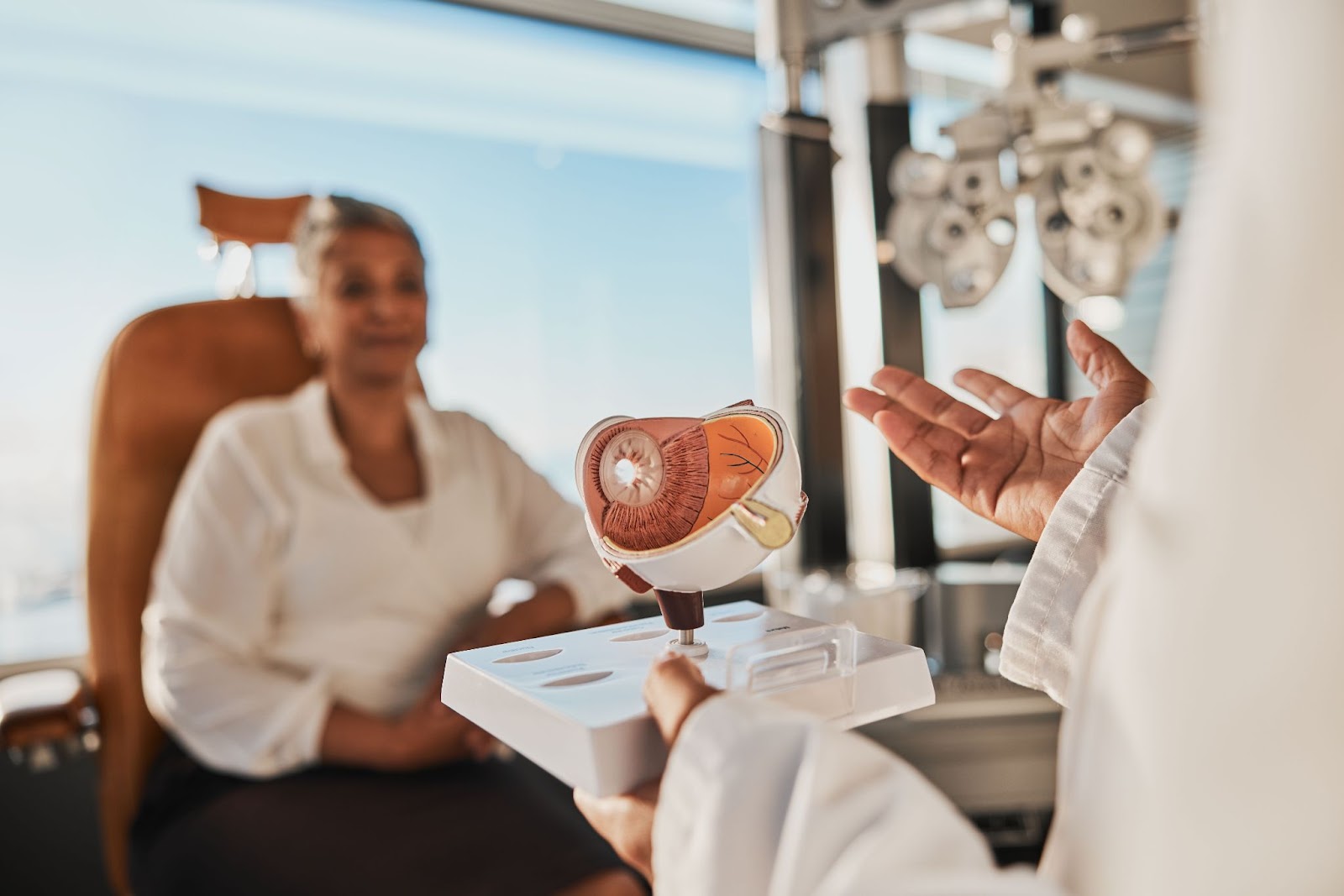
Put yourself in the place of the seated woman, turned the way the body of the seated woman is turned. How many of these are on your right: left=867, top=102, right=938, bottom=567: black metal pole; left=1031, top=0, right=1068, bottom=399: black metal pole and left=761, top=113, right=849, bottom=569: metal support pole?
0

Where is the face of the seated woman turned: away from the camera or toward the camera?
toward the camera

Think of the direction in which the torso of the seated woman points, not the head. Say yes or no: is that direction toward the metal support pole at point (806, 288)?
no

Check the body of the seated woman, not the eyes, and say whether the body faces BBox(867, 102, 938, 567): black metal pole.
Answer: no

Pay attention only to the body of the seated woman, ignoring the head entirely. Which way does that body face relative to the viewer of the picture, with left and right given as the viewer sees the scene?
facing the viewer and to the right of the viewer

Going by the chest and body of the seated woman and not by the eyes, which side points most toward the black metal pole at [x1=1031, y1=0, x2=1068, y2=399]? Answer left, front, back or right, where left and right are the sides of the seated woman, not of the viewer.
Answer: left
